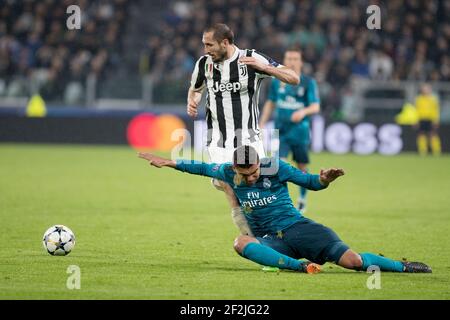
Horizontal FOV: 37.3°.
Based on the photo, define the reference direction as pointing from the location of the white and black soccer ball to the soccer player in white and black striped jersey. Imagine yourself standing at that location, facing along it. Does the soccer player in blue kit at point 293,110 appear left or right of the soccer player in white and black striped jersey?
left

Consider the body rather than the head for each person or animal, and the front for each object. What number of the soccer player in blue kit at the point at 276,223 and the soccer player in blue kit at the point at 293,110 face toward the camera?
2

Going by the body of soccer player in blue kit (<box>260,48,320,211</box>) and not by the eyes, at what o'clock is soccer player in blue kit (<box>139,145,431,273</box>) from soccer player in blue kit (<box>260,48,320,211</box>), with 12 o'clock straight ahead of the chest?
soccer player in blue kit (<box>139,145,431,273</box>) is roughly at 12 o'clock from soccer player in blue kit (<box>260,48,320,211</box>).

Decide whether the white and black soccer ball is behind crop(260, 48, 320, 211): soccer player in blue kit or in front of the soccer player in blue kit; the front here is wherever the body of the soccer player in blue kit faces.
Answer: in front

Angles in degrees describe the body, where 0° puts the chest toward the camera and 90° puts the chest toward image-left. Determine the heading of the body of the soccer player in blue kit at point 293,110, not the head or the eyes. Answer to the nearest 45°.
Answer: approximately 0°

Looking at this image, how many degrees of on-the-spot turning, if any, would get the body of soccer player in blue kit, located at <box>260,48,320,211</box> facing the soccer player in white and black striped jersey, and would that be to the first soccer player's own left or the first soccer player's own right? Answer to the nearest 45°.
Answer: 0° — they already face them

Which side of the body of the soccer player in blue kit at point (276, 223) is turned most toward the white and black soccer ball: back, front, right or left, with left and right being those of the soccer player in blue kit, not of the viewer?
right
